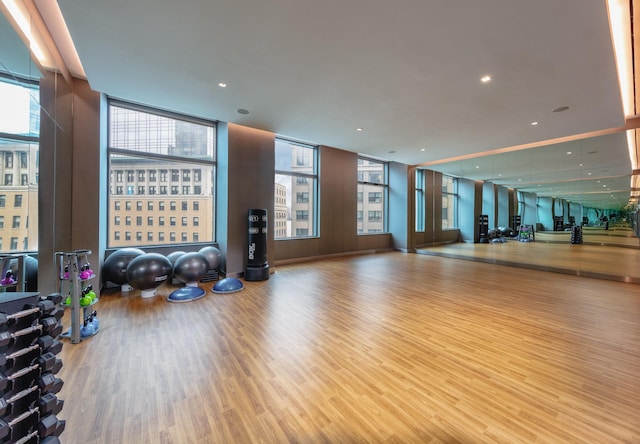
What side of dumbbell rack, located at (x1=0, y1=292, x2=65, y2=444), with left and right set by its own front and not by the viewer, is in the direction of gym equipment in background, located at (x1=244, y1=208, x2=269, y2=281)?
left

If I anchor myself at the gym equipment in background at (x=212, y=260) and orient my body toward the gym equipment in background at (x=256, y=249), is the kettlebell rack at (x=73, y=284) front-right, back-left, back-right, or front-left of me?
back-right

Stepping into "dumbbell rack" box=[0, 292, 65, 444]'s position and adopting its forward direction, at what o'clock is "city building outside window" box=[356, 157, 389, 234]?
The city building outside window is roughly at 10 o'clock from the dumbbell rack.

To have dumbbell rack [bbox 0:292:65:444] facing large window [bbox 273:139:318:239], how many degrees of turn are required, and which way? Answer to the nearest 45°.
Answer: approximately 90° to its left

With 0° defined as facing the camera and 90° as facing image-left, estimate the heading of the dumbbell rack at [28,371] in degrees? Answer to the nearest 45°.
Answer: approximately 315°

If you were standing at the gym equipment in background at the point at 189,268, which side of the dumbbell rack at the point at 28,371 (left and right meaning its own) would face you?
left

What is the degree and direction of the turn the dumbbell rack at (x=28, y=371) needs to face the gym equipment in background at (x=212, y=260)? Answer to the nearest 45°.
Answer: approximately 90° to its left

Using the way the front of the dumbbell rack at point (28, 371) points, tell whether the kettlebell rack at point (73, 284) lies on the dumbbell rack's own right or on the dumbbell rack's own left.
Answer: on the dumbbell rack's own left
